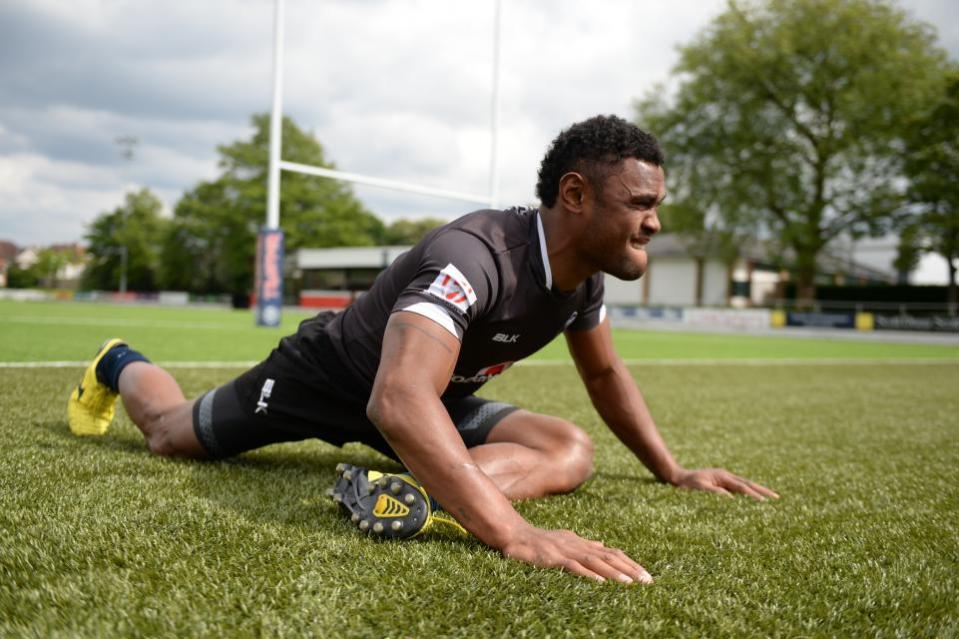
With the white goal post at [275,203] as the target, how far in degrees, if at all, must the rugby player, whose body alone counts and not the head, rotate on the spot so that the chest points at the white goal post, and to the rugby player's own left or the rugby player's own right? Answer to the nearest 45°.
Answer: approximately 135° to the rugby player's own left

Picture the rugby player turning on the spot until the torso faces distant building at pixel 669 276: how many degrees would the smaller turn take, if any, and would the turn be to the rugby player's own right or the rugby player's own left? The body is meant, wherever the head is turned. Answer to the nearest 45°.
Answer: approximately 135° to the rugby player's own left

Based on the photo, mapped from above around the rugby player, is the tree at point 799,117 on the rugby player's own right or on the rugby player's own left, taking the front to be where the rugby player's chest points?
on the rugby player's own left

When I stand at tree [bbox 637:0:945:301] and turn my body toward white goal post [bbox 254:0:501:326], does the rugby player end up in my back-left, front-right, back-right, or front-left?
front-left

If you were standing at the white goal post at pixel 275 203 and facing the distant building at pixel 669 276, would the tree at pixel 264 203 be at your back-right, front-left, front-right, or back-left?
front-left

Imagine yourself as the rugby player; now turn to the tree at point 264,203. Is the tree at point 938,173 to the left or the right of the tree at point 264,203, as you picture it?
right

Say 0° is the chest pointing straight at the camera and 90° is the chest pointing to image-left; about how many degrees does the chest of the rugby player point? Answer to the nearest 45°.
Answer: approximately 315°

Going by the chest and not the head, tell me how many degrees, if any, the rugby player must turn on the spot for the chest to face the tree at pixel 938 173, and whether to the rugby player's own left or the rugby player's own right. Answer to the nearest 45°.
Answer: approximately 90° to the rugby player's own left

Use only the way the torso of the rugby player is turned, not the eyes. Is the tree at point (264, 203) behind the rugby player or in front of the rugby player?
behind
